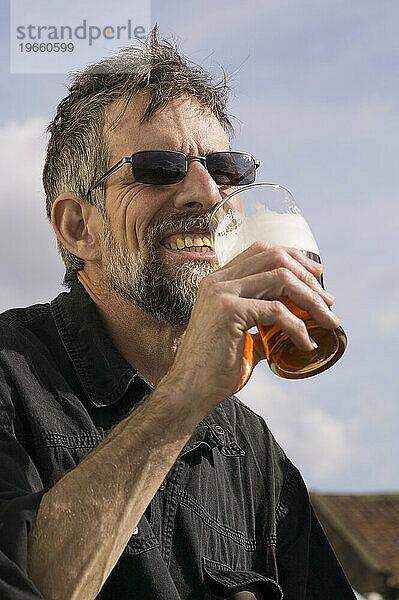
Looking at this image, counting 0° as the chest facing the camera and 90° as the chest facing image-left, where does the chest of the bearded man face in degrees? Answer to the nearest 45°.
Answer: approximately 315°

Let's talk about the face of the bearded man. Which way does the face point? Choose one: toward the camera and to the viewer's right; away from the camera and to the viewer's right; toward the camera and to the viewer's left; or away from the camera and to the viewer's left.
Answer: toward the camera and to the viewer's right

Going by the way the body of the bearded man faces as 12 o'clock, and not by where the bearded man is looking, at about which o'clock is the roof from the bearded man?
The roof is roughly at 8 o'clock from the bearded man.
